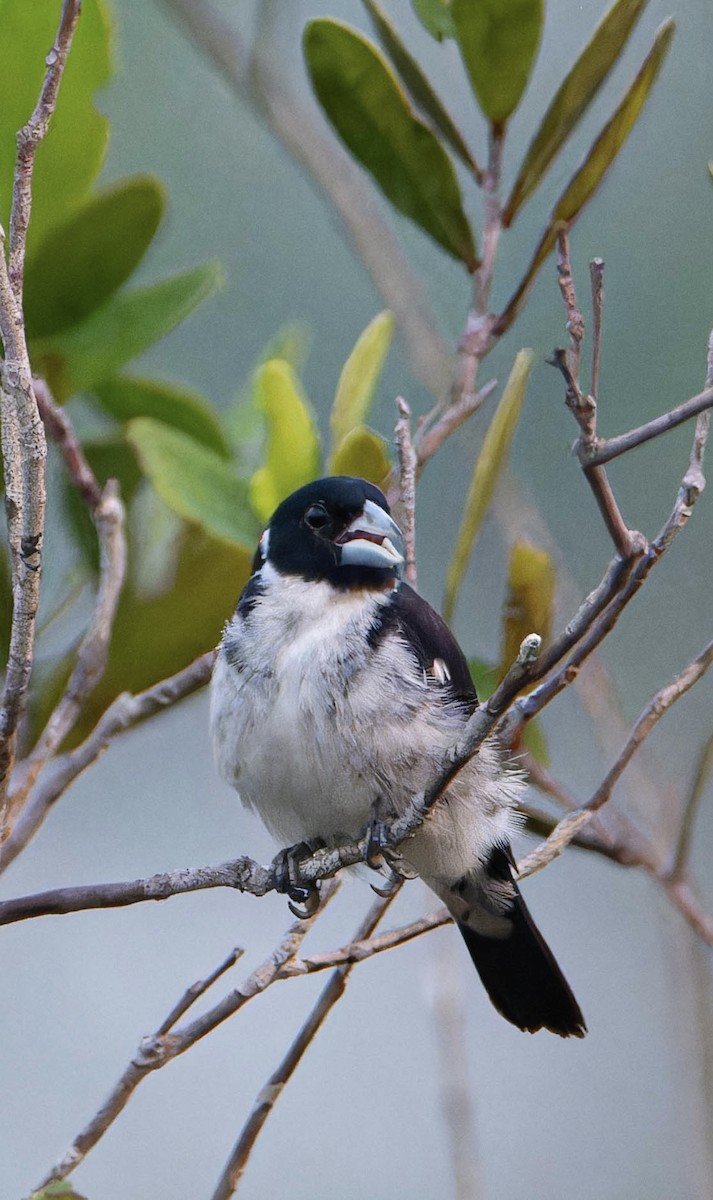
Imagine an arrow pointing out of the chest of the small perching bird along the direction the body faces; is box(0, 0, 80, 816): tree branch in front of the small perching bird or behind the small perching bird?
in front

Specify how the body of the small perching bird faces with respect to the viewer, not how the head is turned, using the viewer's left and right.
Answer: facing the viewer and to the left of the viewer
